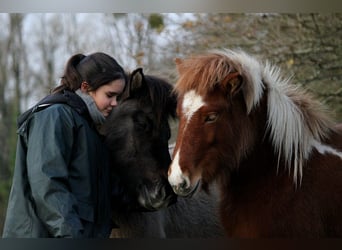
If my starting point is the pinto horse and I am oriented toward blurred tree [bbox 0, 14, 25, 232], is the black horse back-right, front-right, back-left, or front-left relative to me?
front-left

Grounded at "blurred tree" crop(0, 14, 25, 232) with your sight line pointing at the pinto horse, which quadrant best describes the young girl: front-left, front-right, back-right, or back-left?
front-right

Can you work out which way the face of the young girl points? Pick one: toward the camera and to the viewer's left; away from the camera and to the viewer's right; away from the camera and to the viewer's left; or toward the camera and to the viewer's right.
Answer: toward the camera and to the viewer's right

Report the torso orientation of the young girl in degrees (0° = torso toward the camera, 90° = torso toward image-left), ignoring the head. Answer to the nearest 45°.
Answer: approximately 270°

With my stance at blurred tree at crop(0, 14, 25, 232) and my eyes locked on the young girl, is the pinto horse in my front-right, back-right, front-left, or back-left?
front-left

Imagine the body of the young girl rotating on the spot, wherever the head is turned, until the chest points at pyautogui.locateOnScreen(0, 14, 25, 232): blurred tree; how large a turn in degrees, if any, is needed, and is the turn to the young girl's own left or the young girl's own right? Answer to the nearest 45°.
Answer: approximately 90° to the young girl's own left

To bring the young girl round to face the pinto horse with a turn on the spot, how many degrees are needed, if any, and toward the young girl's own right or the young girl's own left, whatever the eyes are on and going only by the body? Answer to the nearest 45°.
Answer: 0° — they already face it

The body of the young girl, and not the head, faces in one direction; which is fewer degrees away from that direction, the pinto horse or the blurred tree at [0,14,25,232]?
the pinto horse
